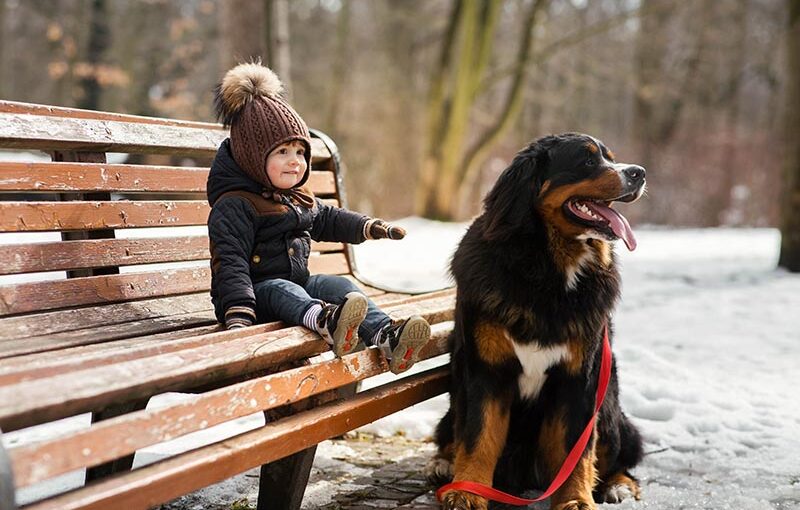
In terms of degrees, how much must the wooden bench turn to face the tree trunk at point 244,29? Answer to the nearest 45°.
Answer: approximately 135° to its left

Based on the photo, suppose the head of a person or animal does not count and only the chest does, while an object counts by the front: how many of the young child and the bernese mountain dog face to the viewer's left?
0

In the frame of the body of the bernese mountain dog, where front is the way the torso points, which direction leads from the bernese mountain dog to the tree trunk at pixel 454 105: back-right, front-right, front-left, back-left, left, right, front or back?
back

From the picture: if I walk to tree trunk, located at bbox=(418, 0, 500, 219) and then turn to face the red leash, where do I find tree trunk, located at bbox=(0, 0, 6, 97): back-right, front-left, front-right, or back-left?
back-right

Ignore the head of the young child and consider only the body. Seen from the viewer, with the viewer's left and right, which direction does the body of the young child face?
facing the viewer and to the right of the viewer

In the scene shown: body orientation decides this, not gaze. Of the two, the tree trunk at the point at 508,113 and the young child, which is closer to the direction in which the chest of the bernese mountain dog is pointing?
the young child

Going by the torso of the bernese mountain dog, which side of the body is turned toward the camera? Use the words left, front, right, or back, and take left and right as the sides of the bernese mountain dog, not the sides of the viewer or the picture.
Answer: front

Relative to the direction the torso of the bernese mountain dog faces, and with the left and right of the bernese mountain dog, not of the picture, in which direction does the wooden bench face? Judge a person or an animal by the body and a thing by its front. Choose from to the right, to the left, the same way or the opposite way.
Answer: to the left

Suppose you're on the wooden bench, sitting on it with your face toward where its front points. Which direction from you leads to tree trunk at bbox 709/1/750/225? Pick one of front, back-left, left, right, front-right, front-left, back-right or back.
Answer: left

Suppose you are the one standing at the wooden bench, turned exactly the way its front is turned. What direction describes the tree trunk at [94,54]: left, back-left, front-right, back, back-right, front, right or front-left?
back-left

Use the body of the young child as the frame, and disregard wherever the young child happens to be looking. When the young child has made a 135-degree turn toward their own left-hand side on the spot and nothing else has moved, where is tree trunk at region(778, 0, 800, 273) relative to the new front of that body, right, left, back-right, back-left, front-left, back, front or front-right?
front-right

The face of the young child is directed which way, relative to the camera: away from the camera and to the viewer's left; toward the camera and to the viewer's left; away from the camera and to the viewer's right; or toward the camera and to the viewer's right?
toward the camera and to the viewer's right

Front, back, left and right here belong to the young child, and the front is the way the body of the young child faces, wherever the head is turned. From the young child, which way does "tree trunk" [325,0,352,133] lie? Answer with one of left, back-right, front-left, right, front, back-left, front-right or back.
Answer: back-left
